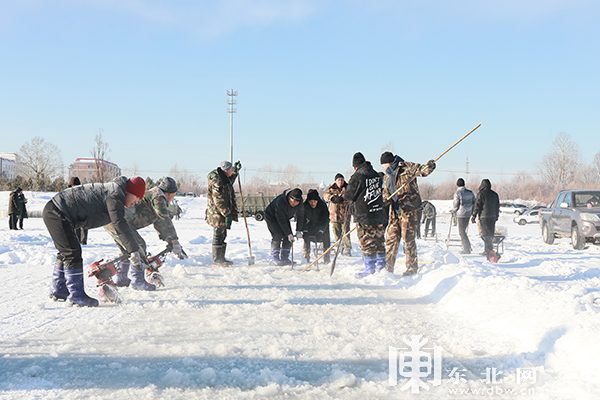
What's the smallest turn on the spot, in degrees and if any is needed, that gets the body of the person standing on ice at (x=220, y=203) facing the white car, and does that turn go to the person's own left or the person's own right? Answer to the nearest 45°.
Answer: approximately 45° to the person's own left

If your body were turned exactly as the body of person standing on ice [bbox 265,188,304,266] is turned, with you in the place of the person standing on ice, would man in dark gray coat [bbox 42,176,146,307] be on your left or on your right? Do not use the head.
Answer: on your right

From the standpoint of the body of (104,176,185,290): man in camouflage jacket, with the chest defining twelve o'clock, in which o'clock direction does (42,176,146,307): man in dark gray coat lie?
The man in dark gray coat is roughly at 4 o'clock from the man in camouflage jacket.

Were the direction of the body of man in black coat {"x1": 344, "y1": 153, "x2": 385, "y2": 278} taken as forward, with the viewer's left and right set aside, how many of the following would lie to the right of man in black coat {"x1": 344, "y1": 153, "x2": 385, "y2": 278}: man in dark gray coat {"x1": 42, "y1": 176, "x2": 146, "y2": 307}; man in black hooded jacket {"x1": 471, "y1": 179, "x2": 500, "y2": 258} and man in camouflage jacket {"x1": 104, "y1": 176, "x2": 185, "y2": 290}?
1

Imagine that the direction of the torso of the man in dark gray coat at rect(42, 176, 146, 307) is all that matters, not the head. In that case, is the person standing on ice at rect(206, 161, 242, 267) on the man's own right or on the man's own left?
on the man's own left

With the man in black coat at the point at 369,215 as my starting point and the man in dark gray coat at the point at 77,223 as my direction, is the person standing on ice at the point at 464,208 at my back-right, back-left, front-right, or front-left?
back-right

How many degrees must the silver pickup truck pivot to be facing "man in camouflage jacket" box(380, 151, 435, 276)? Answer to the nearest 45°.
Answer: approximately 45° to its right
